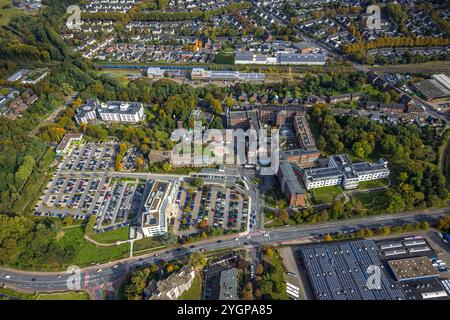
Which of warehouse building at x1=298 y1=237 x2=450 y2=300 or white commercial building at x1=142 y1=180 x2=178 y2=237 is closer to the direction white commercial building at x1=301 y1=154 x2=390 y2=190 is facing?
the warehouse building

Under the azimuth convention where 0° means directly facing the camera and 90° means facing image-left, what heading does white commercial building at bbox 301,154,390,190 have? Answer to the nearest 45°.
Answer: approximately 0°

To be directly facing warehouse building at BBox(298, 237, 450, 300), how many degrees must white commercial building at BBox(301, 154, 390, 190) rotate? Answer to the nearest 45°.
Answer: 0° — it already faces it

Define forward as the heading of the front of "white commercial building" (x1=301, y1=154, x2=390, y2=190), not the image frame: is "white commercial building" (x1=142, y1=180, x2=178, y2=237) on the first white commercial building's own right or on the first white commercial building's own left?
on the first white commercial building's own right

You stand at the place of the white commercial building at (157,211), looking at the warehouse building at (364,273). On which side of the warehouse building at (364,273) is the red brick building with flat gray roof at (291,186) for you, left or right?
left
